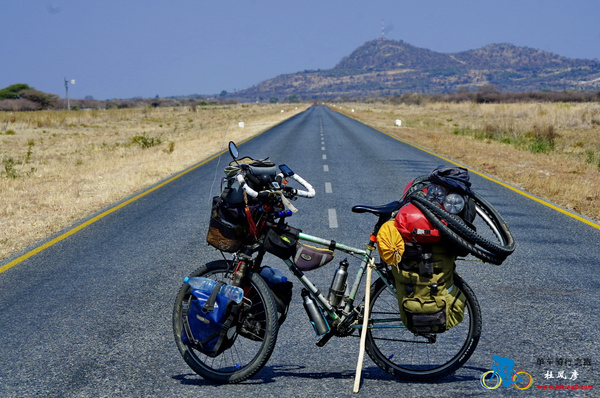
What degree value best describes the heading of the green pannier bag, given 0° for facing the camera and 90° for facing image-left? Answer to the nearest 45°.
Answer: approximately 0°

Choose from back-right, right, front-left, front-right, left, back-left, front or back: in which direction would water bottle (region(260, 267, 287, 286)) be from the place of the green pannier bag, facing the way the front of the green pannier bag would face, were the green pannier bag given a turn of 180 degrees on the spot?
left

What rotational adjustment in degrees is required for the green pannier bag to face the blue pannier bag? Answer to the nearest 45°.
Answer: approximately 90° to its right
